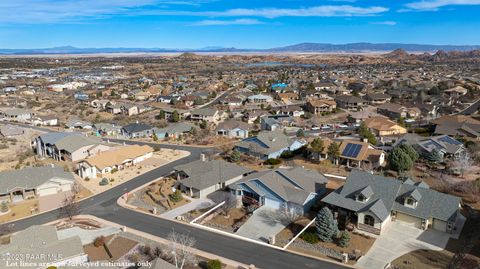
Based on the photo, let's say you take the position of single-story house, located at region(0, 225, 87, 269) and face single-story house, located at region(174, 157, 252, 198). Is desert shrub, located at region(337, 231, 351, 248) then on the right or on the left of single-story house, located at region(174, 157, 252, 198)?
right

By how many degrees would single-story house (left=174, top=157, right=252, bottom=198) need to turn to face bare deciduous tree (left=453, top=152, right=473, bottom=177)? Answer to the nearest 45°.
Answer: approximately 135° to its left

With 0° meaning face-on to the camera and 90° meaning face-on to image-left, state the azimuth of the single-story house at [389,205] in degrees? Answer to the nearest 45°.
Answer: approximately 45°

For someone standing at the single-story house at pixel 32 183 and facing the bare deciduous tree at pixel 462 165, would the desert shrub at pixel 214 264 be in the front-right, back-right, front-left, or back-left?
front-right

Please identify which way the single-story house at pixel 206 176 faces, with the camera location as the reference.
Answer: facing the viewer and to the left of the viewer

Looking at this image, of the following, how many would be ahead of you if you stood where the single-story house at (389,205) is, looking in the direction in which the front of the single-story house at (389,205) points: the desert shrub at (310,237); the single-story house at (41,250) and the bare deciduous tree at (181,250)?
3

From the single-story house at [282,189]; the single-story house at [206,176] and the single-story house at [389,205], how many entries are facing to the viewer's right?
0

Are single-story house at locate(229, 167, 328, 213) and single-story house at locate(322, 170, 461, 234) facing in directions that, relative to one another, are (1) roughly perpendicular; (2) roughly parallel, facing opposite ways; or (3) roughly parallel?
roughly parallel

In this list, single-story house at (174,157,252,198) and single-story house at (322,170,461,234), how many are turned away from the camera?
0

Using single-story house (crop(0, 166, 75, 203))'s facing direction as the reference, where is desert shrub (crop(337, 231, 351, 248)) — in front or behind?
in front

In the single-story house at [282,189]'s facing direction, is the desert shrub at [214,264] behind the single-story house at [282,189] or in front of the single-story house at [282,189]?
in front

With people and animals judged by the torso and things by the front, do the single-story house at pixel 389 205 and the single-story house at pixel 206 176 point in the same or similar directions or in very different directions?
same or similar directions

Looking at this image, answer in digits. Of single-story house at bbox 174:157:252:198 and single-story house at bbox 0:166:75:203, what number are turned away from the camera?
0

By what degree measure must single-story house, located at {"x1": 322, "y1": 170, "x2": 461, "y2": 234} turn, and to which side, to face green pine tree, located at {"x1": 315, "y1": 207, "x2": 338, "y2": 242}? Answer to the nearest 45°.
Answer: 0° — it already faces it

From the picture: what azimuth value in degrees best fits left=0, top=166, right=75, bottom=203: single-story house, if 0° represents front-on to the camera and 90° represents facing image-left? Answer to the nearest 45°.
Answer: approximately 315°
